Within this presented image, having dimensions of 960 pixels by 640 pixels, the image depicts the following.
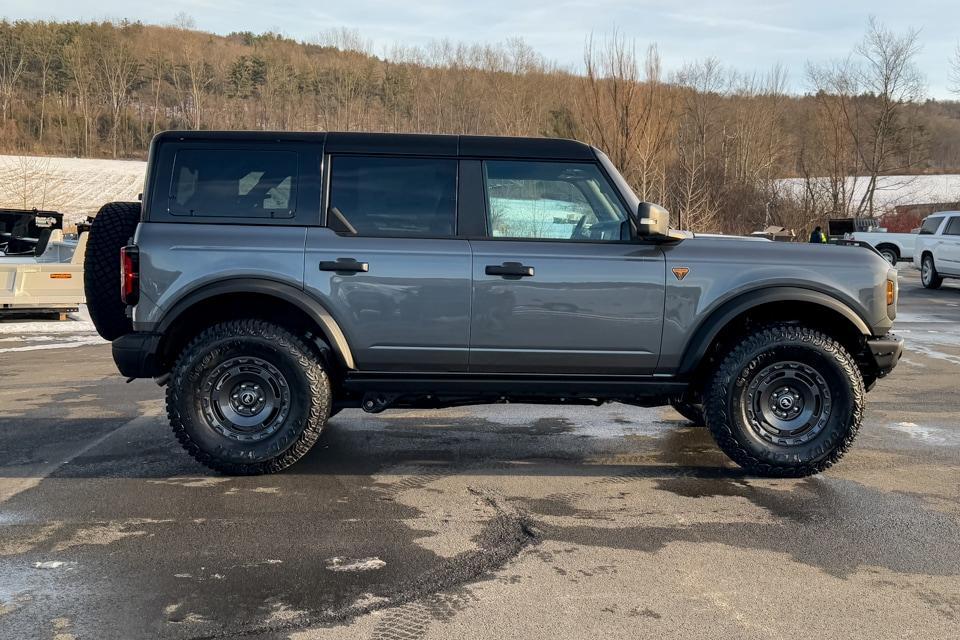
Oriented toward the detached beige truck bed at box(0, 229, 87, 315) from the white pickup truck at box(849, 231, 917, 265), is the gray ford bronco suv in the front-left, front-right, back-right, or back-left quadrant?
front-left

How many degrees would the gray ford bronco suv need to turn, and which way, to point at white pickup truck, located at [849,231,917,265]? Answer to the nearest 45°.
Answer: approximately 45° to its left

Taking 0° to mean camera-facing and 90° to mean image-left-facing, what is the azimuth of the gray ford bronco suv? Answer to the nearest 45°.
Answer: approximately 270°

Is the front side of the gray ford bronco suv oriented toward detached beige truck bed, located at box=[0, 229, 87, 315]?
no

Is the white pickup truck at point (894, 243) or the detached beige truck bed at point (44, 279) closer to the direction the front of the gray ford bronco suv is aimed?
the white pickup truck
